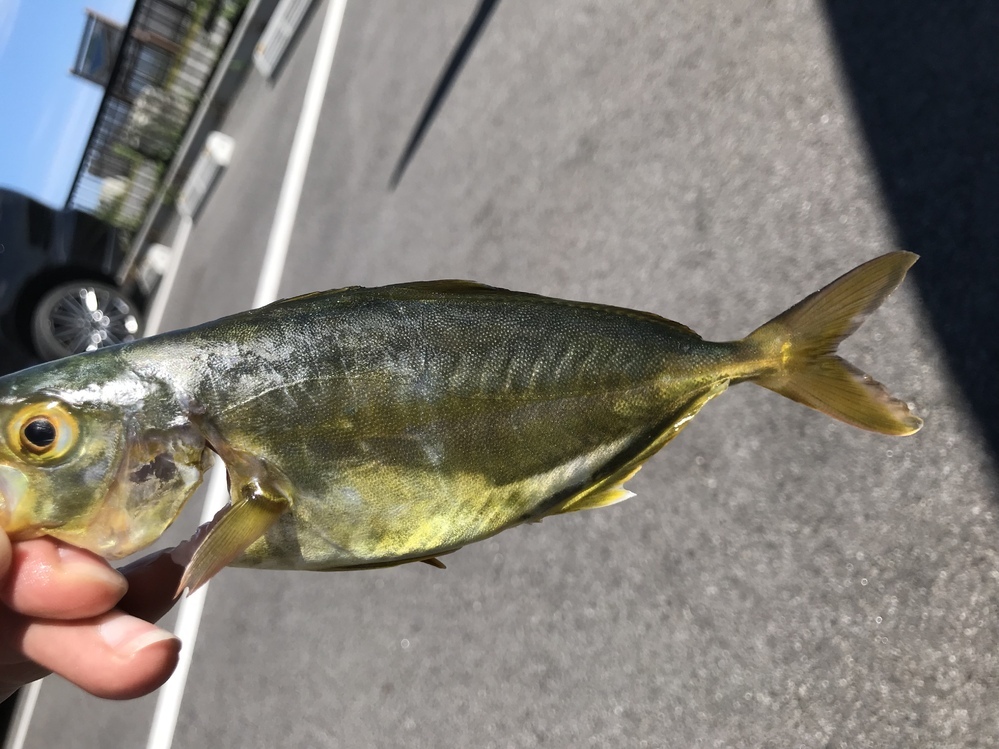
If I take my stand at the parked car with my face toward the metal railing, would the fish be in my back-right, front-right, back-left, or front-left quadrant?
back-right

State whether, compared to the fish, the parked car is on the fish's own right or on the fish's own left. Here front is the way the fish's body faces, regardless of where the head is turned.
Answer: on the fish's own right

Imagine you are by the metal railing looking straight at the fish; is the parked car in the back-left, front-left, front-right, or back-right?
front-right

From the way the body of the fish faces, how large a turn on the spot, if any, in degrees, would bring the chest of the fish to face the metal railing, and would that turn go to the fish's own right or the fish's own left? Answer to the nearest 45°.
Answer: approximately 90° to the fish's own right

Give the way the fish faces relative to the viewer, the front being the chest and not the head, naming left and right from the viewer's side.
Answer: facing to the left of the viewer
